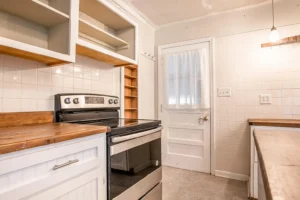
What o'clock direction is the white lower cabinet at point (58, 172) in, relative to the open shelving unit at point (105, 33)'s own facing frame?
The white lower cabinet is roughly at 2 o'clock from the open shelving unit.

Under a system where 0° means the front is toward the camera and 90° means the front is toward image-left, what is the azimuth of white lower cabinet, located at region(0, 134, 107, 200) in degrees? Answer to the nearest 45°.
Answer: approximately 315°

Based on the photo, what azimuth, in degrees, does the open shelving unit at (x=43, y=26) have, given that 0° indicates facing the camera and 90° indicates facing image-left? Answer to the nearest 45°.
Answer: approximately 315°

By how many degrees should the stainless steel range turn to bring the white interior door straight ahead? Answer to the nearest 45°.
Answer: approximately 90° to its left

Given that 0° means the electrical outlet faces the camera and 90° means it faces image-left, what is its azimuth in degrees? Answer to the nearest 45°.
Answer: approximately 0°

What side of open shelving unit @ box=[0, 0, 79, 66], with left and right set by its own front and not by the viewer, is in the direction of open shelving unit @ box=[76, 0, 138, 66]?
left

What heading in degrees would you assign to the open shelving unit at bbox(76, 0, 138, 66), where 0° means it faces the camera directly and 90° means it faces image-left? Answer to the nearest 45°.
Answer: approximately 315°

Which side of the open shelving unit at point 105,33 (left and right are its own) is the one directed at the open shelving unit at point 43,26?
right
